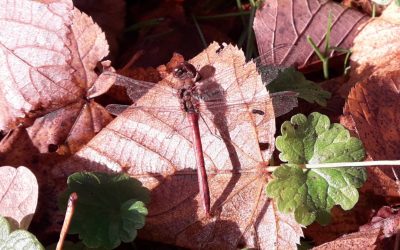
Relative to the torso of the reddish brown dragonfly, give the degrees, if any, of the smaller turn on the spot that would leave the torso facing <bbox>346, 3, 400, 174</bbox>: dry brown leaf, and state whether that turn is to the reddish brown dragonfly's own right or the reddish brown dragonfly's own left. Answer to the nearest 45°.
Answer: approximately 90° to the reddish brown dragonfly's own right

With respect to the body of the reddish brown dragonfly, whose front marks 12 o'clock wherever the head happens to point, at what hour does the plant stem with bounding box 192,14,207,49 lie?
The plant stem is roughly at 12 o'clock from the reddish brown dragonfly.

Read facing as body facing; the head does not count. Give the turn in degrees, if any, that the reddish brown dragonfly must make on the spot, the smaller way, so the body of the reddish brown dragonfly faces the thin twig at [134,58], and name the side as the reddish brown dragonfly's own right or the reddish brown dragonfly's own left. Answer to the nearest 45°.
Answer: approximately 45° to the reddish brown dragonfly's own left

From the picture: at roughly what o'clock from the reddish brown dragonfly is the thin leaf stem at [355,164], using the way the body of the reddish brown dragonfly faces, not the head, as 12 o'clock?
The thin leaf stem is roughly at 4 o'clock from the reddish brown dragonfly.

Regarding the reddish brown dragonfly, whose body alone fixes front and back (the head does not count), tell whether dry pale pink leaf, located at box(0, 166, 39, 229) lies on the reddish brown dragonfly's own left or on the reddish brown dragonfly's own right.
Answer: on the reddish brown dragonfly's own left

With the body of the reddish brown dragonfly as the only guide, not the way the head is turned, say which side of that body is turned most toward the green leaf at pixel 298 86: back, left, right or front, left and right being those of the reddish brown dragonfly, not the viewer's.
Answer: right

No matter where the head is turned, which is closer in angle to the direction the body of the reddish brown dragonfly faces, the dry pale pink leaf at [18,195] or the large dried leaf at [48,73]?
the large dried leaf

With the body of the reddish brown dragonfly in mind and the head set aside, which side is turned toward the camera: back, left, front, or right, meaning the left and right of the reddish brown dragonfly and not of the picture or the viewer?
back

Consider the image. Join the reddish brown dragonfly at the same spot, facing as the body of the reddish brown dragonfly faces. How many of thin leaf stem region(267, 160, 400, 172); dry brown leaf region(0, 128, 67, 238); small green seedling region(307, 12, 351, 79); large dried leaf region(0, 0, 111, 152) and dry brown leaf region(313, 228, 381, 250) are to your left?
2

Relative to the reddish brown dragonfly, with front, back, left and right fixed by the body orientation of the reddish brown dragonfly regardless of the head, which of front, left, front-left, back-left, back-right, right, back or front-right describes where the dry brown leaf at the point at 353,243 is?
back-right

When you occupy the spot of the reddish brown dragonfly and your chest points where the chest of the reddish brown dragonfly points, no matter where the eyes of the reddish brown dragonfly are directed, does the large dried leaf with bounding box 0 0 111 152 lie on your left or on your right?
on your left

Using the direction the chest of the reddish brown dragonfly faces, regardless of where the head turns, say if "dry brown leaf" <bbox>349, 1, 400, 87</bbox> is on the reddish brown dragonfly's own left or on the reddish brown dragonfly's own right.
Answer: on the reddish brown dragonfly's own right

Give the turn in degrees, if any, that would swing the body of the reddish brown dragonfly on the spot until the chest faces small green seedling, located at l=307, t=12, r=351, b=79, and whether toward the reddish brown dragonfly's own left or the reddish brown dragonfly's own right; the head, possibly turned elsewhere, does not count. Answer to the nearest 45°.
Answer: approximately 45° to the reddish brown dragonfly's own right

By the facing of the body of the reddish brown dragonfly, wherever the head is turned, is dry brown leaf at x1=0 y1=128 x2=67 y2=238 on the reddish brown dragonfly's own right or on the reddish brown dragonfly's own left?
on the reddish brown dragonfly's own left

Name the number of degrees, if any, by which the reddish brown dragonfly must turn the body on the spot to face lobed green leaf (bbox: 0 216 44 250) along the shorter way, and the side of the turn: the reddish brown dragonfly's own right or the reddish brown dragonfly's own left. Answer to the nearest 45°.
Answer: approximately 135° to the reddish brown dragonfly's own left

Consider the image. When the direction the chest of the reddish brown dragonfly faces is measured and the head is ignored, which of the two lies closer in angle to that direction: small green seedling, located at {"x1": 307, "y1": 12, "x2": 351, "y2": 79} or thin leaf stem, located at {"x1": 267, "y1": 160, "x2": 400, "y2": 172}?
the small green seedling

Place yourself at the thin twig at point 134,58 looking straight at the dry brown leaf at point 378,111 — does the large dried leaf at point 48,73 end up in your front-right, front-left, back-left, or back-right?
back-right
